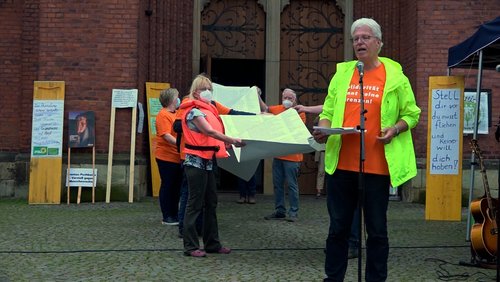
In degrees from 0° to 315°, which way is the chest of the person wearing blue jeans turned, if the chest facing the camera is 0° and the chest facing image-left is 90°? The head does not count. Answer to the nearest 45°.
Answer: approximately 45°

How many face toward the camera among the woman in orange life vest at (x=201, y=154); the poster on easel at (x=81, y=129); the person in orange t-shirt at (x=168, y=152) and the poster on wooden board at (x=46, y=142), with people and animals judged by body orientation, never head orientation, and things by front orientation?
2

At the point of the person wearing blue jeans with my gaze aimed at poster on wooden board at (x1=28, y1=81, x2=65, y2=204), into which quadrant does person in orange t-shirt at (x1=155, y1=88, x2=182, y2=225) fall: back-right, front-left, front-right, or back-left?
front-left

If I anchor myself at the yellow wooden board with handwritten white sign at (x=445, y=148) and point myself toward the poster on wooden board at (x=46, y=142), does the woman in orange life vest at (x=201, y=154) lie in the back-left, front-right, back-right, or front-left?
front-left

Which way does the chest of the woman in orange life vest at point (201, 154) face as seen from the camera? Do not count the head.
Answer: to the viewer's right

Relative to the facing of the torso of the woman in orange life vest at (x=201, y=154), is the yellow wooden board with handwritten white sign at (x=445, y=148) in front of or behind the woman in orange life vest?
in front

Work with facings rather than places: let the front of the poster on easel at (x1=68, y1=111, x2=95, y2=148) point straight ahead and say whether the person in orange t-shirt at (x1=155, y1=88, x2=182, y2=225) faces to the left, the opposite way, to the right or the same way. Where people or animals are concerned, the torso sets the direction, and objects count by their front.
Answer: to the left

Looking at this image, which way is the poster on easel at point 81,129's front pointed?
toward the camera

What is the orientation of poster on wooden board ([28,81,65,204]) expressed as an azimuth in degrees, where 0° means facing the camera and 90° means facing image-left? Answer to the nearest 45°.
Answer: approximately 0°

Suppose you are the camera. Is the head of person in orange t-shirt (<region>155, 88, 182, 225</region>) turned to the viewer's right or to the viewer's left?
to the viewer's right

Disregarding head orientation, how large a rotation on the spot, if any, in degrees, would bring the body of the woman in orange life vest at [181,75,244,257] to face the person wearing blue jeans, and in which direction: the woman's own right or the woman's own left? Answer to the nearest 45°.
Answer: approximately 45° to the woman's own left

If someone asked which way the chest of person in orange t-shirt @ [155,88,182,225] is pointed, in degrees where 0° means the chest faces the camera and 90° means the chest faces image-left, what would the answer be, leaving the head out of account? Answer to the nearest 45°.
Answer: approximately 270°

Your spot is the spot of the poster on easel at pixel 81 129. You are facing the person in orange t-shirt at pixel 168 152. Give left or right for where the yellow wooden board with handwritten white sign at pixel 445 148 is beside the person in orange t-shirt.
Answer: left

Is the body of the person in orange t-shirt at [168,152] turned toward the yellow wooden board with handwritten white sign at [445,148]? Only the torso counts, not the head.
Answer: yes

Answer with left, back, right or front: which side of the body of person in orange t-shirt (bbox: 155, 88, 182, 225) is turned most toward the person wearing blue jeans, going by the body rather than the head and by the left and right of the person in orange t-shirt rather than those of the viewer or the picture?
front
